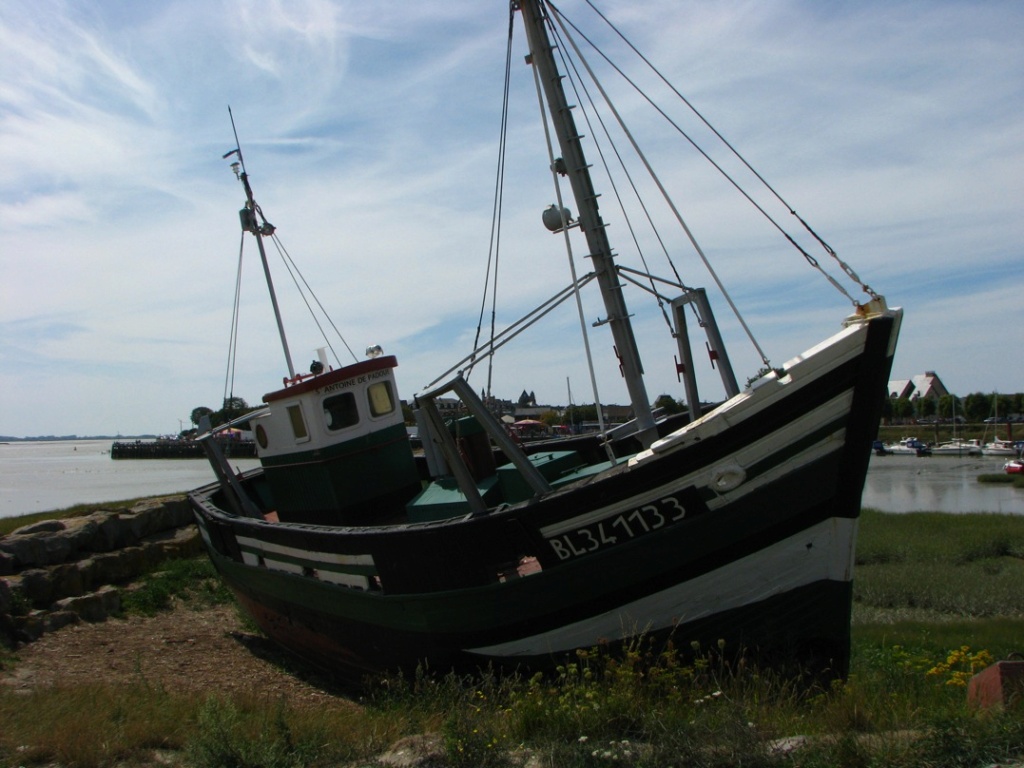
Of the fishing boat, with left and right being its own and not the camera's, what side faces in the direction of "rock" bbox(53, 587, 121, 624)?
back

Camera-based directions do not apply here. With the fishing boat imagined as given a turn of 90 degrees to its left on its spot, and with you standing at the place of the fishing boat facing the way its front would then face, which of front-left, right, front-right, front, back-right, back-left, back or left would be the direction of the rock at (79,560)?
left

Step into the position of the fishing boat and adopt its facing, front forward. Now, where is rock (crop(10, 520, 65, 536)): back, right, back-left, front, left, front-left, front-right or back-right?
back

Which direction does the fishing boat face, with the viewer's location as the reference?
facing the viewer and to the right of the viewer

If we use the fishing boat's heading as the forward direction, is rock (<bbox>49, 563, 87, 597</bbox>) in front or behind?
behind

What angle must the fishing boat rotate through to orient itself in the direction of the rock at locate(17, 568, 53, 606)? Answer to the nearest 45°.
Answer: approximately 180°

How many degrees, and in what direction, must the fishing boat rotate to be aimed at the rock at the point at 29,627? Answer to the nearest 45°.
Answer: approximately 180°

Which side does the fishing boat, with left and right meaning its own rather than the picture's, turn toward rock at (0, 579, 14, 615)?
back
